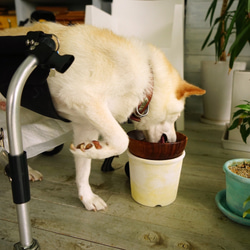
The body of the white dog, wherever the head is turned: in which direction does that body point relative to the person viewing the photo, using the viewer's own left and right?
facing to the right of the viewer

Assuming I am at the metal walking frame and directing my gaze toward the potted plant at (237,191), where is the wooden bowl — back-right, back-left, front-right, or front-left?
front-left
